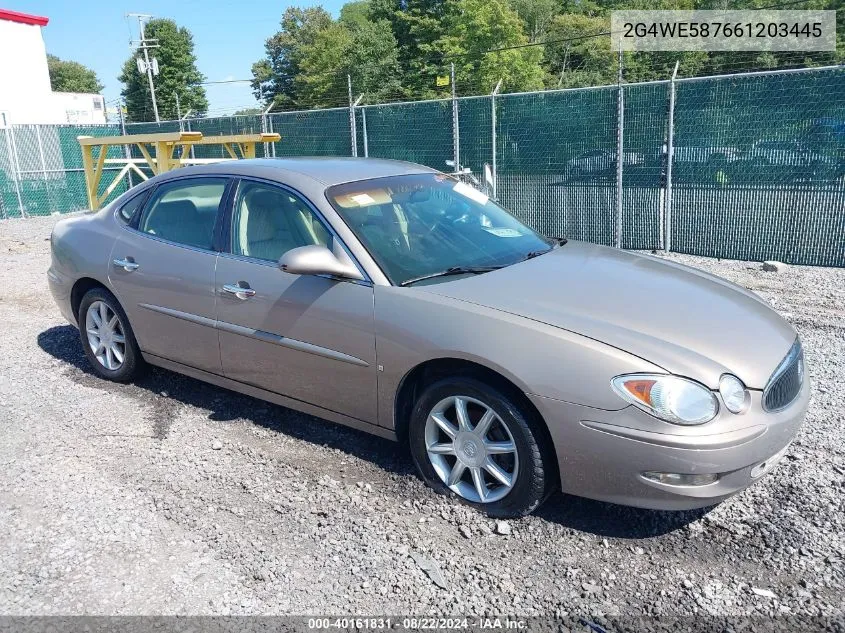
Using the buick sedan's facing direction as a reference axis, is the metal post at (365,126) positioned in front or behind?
behind

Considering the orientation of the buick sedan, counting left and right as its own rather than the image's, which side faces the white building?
back

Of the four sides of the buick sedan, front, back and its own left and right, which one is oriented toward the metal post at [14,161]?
back

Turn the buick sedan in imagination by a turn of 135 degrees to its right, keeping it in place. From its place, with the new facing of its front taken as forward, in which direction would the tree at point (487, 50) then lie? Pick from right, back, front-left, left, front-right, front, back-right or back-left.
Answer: right

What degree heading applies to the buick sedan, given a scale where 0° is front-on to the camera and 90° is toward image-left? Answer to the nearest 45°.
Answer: approximately 315°

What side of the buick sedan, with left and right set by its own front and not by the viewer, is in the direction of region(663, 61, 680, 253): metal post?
left

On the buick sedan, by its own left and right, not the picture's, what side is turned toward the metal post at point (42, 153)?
back

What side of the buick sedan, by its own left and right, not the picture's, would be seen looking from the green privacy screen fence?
left
